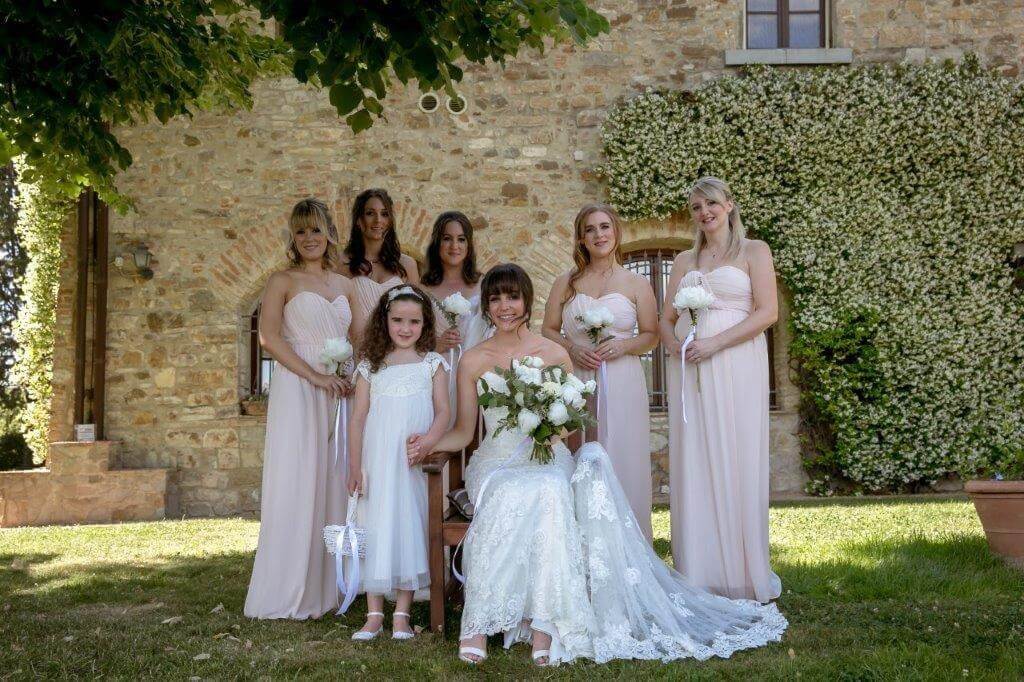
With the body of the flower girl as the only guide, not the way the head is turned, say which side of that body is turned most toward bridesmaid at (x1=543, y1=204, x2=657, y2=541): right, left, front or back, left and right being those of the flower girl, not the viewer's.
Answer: left

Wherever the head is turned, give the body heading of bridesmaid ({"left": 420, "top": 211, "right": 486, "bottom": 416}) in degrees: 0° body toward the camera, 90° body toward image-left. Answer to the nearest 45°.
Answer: approximately 0°

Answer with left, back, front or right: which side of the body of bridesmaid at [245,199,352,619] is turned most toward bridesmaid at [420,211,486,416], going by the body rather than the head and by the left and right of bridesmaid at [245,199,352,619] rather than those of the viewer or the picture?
left

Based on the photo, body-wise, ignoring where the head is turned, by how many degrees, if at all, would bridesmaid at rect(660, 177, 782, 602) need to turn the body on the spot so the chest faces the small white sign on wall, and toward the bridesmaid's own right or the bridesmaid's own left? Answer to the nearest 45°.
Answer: approximately 90° to the bridesmaid's own right

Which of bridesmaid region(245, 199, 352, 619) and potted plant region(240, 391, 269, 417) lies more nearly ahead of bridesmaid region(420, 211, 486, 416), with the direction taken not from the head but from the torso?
the bridesmaid
